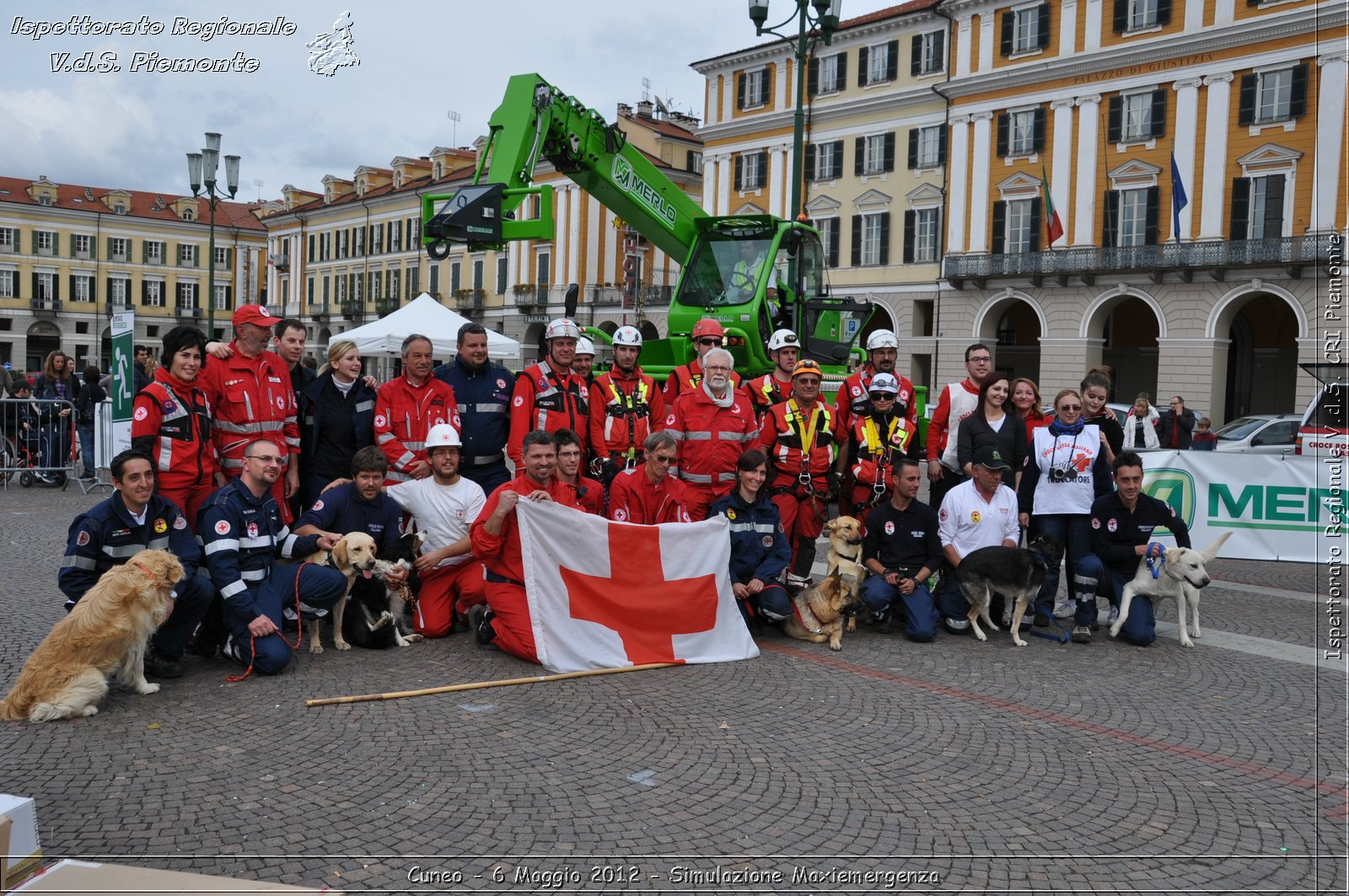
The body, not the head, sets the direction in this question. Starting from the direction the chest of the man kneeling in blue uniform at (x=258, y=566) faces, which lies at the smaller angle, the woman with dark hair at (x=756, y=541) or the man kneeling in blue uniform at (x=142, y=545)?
the woman with dark hair

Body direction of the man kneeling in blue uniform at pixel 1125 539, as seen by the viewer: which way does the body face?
toward the camera

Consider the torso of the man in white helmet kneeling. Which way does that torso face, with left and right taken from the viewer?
facing the viewer

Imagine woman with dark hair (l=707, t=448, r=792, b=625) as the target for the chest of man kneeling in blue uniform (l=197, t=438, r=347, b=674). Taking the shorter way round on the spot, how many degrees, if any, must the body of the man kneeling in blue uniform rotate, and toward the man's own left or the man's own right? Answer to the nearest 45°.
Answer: approximately 45° to the man's own left

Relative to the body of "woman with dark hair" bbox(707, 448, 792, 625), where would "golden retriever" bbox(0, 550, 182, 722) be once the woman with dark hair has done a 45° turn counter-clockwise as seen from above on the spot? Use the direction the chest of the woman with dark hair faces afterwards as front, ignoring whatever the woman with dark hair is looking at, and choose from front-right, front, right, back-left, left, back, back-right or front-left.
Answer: right

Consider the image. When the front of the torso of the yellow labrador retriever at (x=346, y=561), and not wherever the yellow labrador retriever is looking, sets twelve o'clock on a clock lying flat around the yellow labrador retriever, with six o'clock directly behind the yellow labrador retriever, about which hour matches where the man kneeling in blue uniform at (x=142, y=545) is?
The man kneeling in blue uniform is roughly at 4 o'clock from the yellow labrador retriever.

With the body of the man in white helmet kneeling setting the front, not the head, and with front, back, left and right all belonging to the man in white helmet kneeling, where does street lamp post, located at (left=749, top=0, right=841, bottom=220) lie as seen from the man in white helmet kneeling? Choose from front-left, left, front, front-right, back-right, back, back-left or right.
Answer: back-left

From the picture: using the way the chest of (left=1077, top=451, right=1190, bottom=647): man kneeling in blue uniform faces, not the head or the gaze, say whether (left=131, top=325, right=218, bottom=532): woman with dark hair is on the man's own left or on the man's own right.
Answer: on the man's own right

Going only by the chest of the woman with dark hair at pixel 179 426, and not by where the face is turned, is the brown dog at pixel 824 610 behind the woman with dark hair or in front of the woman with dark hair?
in front

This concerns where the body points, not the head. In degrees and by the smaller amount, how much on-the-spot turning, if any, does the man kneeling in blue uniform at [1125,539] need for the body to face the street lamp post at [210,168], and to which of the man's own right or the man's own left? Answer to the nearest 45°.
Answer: approximately 135° to the man's own right

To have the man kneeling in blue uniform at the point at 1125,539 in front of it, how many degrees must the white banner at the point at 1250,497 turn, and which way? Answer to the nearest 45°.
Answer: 0° — it already faces them
